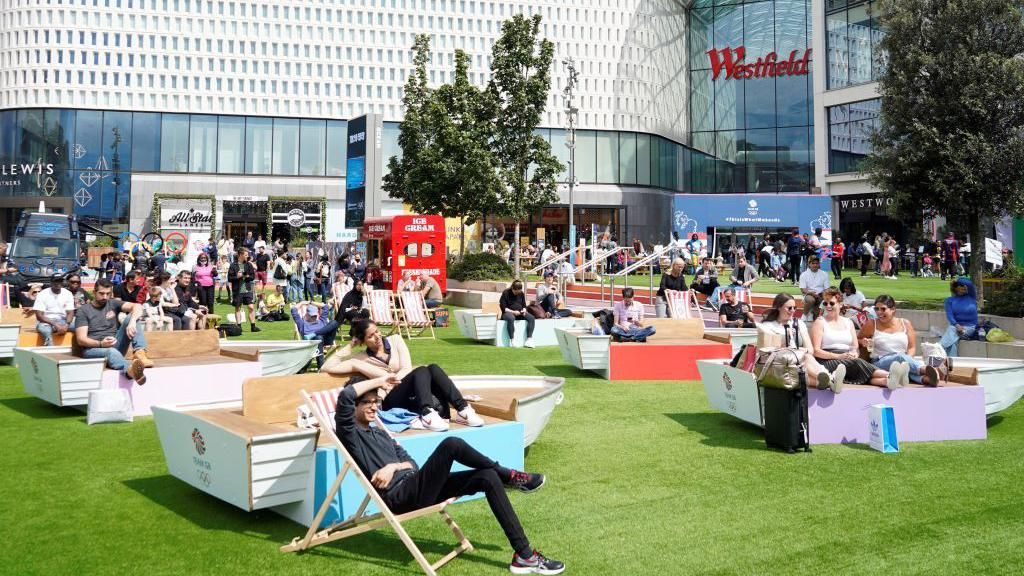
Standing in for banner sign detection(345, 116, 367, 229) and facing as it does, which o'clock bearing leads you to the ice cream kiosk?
The ice cream kiosk is roughly at 10 o'clock from the banner sign.

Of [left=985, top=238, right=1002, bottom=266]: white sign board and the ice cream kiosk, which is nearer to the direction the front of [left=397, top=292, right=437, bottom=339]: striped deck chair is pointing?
the white sign board

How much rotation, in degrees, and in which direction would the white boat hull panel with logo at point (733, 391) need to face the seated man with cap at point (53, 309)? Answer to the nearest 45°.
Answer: approximately 45° to its right

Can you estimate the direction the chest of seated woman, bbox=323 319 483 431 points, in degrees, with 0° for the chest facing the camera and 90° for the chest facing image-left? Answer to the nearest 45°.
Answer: approximately 315°

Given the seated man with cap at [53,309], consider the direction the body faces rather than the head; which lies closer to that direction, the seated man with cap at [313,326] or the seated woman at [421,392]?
the seated woman

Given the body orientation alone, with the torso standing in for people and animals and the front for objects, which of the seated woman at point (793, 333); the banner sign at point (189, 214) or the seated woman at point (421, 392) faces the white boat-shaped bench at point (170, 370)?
the banner sign

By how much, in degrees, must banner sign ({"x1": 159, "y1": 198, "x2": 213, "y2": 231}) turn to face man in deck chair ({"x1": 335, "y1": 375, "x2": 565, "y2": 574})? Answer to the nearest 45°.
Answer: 0° — it already faces them

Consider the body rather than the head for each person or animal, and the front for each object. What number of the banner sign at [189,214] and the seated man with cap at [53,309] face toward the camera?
2

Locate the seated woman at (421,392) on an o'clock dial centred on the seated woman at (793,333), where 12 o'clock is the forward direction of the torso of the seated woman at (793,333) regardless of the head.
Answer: the seated woman at (421,392) is roughly at 3 o'clock from the seated woman at (793,333).

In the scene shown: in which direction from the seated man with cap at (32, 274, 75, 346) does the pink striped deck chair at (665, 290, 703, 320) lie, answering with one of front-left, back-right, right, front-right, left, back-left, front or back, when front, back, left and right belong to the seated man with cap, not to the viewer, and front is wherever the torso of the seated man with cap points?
left
